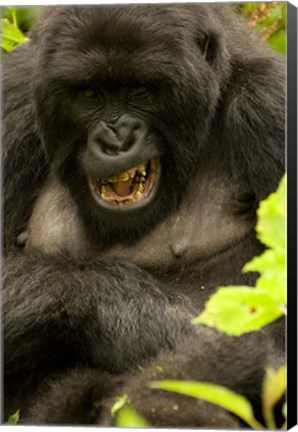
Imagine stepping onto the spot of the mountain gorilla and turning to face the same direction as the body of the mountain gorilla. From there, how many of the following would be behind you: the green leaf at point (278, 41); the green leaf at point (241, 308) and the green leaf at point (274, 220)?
1

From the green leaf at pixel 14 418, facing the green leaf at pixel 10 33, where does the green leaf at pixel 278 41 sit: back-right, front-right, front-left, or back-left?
front-right

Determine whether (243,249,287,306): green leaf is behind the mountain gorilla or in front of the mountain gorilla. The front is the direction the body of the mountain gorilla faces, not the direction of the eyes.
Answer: in front

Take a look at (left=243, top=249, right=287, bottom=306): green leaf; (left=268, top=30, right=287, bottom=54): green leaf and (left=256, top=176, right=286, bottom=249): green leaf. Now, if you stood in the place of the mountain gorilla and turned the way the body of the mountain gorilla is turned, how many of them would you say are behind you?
1

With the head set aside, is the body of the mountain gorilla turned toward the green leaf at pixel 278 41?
no

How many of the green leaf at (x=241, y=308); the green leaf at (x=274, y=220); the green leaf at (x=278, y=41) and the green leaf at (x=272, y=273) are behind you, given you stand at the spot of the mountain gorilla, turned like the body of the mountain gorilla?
1

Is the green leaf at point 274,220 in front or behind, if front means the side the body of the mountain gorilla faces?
in front

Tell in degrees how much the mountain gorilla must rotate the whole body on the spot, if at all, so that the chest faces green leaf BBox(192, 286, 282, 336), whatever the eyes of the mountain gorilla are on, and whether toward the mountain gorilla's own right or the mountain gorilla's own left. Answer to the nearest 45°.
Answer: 0° — it already faces it

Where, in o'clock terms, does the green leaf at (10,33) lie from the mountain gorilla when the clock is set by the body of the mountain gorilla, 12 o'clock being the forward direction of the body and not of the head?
The green leaf is roughly at 4 o'clock from the mountain gorilla.

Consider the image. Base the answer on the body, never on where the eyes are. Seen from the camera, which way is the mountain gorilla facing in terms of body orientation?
toward the camera
